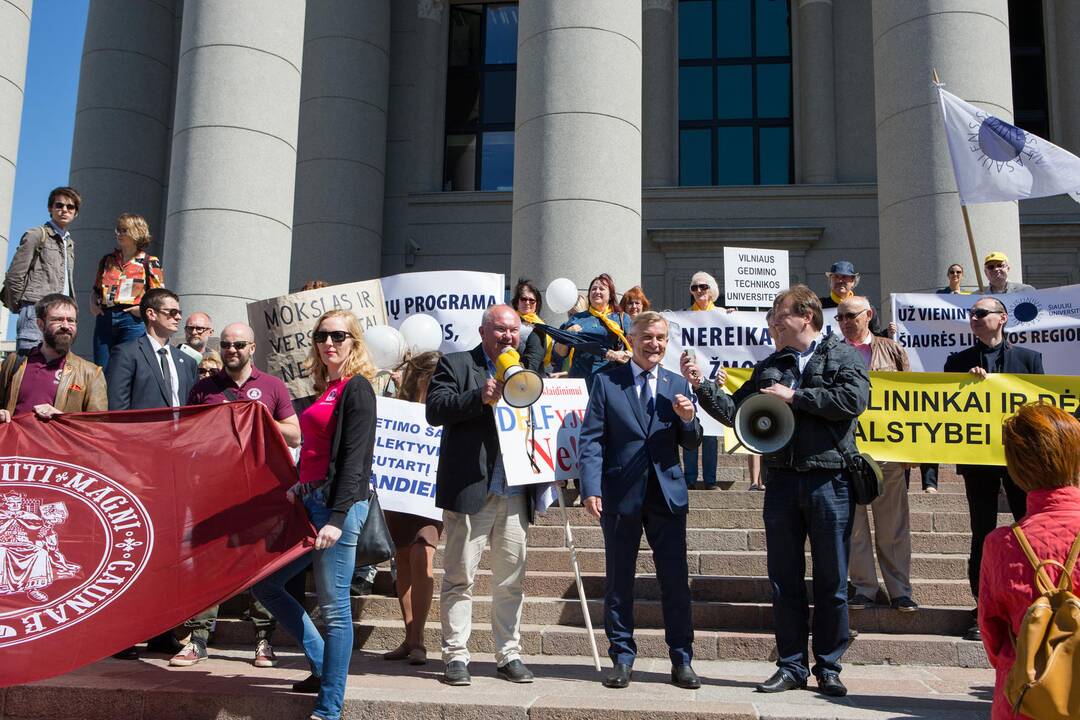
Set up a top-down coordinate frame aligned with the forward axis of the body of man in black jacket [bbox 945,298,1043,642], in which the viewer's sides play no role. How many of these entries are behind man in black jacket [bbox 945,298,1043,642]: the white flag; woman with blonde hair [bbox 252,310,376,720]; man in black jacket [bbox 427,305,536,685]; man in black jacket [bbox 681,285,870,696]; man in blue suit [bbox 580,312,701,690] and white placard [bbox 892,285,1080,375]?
2

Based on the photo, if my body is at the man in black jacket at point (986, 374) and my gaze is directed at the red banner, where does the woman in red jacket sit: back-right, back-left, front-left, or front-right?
front-left

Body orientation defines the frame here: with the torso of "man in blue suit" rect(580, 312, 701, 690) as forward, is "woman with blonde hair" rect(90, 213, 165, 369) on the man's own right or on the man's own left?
on the man's own right

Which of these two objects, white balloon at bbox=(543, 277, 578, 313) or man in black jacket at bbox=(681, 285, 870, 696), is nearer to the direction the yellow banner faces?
the man in black jacket

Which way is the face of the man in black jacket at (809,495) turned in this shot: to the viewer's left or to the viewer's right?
to the viewer's left

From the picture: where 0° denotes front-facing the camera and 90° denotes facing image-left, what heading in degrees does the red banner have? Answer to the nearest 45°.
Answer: approximately 0°

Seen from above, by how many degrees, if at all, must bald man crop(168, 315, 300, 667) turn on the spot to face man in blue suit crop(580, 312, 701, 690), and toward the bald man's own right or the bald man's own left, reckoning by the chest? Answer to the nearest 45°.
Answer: approximately 45° to the bald man's own left

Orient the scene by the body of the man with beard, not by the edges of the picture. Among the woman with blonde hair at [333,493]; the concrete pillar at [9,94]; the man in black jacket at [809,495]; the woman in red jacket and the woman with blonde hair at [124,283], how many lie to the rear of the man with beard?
2

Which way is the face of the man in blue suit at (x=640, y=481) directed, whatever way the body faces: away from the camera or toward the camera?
toward the camera

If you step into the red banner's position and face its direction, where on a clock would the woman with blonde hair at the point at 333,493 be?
The woman with blonde hair is roughly at 10 o'clock from the red banner.

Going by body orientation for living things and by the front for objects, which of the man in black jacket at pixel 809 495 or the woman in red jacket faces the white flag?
the woman in red jacket

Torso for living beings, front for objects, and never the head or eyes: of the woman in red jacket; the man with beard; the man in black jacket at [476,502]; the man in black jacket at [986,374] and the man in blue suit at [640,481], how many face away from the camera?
1

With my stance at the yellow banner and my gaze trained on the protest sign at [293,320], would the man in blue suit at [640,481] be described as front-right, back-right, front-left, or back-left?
front-left

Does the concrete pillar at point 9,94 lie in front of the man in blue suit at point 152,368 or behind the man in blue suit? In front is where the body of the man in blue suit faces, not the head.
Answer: behind

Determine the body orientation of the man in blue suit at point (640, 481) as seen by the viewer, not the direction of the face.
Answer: toward the camera

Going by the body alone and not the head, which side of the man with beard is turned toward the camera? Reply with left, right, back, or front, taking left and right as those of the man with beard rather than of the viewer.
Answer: front

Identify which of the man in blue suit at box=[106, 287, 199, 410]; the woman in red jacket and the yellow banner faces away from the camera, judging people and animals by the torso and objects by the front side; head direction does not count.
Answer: the woman in red jacket
